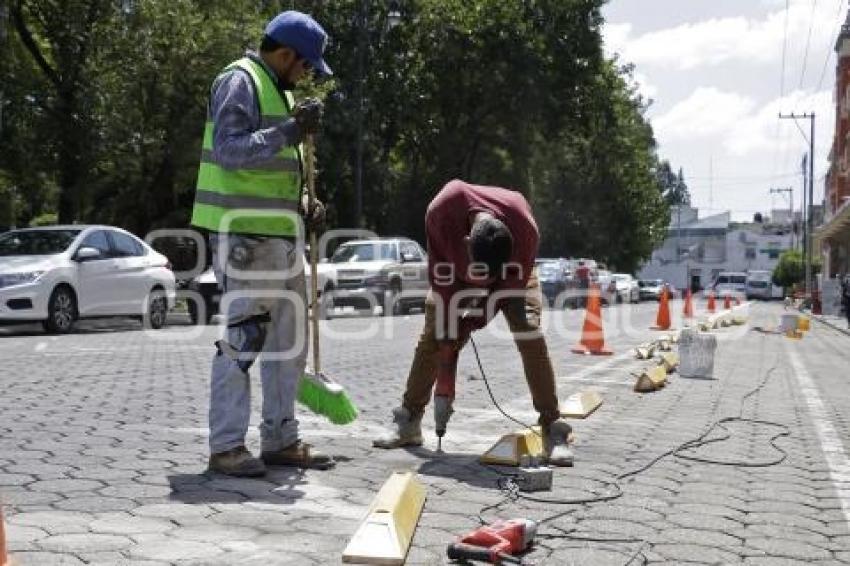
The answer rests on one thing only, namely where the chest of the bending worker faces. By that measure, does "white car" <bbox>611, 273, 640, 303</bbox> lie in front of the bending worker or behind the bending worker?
behind

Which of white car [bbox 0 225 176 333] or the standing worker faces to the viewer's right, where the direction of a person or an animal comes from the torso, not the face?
the standing worker

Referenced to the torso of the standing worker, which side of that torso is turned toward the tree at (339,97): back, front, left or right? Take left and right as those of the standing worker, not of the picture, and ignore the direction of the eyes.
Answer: left

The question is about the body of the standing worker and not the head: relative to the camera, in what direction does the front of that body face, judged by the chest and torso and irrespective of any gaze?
to the viewer's right

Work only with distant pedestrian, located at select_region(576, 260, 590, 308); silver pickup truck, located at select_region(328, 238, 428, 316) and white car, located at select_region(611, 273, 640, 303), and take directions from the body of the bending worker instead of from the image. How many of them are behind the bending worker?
3

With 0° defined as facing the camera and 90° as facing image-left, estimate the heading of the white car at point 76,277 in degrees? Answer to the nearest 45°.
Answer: approximately 45°

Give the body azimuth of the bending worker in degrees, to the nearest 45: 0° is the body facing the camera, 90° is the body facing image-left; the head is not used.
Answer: approximately 0°

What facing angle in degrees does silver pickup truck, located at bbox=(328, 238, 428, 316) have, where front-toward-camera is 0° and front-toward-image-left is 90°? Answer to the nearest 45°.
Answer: approximately 45°

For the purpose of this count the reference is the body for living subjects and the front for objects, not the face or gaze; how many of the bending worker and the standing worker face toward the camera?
1

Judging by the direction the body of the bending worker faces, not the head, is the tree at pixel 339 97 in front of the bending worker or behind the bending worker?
behind

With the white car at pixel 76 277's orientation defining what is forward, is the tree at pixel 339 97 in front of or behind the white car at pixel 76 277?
behind

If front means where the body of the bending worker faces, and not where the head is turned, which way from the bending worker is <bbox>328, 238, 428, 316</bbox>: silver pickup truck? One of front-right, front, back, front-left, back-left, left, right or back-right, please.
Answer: back

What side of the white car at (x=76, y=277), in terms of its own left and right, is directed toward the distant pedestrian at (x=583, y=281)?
back

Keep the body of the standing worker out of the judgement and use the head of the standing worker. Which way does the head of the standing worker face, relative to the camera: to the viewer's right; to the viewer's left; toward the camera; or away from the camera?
to the viewer's right

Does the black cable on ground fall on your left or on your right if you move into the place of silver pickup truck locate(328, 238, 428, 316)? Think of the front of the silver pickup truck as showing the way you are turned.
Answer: on your left
